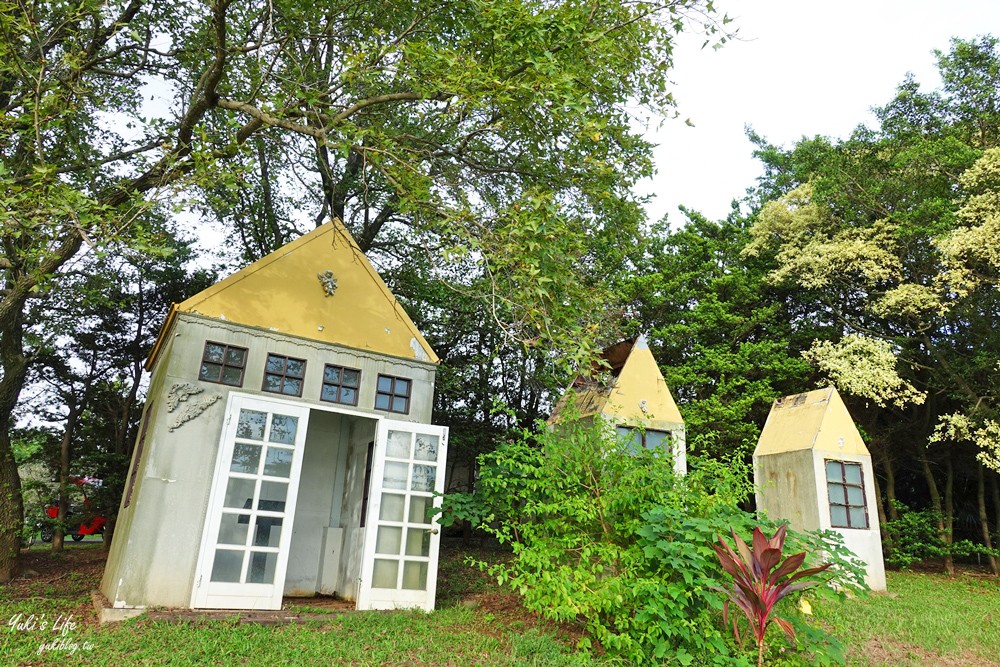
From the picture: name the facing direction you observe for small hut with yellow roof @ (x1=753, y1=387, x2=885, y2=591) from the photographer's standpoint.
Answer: facing the viewer and to the right of the viewer

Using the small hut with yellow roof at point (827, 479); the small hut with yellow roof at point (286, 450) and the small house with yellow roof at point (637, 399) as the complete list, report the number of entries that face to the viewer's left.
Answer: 0

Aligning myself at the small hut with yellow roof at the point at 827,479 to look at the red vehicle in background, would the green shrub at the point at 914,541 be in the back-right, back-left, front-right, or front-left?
back-right

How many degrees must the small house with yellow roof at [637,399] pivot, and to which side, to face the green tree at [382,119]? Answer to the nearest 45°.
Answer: approximately 90° to its right

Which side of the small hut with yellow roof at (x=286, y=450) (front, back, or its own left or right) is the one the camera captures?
front

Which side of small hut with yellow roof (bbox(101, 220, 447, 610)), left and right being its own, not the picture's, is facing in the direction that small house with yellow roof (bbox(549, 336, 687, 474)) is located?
left

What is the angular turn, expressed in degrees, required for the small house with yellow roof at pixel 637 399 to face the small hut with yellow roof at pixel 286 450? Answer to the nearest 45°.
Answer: approximately 90° to its right

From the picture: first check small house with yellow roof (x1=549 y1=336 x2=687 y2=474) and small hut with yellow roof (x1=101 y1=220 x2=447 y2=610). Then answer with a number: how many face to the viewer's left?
0

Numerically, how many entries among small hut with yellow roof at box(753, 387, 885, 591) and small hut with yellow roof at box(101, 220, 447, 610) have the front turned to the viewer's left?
0
